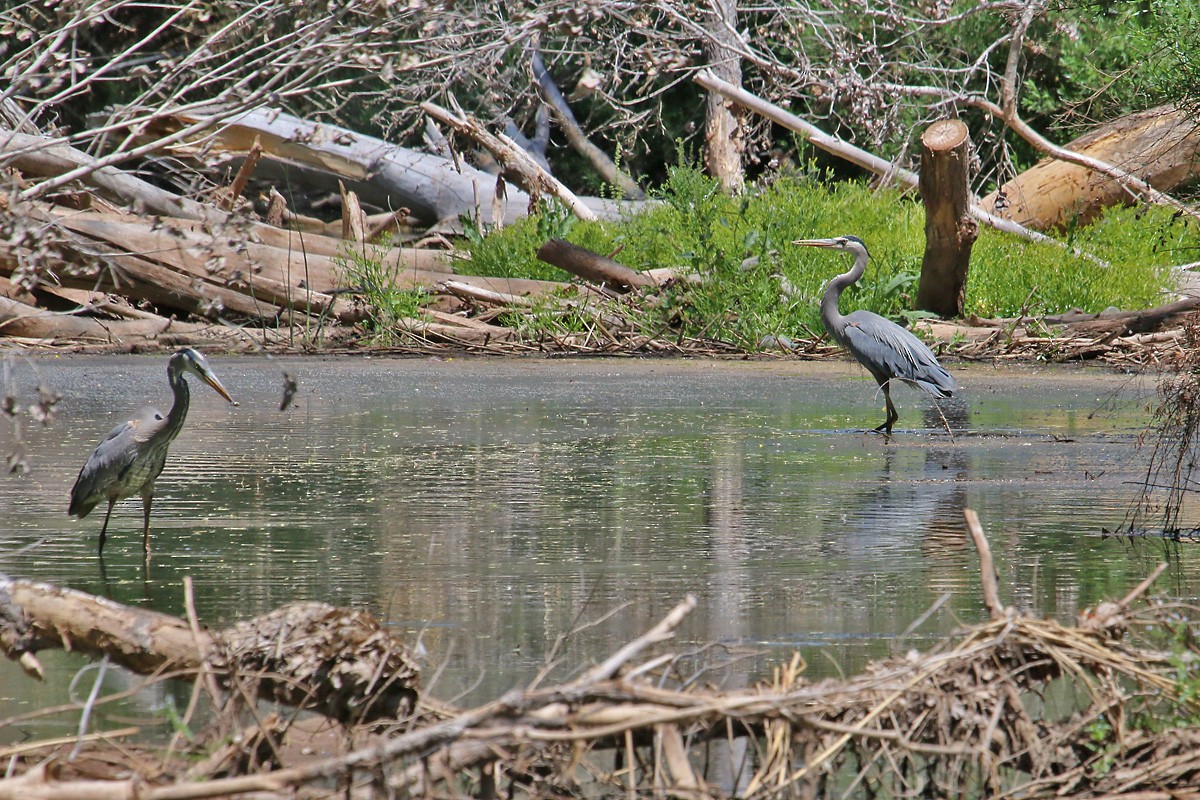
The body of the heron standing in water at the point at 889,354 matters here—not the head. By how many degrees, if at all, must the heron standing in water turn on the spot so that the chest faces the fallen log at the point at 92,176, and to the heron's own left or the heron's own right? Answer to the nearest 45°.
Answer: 0° — it already faces it

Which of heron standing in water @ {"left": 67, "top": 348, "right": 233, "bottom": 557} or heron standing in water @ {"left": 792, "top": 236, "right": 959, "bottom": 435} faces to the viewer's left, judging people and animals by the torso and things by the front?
heron standing in water @ {"left": 792, "top": 236, "right": 959, "bottom": 435}

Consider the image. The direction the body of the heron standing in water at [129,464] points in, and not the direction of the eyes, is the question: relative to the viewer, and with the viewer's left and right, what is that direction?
facing to the right of the viewer

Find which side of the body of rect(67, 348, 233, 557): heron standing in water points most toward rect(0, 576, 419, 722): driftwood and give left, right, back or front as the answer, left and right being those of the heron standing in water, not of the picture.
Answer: right

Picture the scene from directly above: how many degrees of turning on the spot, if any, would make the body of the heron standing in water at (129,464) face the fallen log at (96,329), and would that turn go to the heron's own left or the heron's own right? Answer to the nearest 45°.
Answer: approximately 90° to the heron's own left

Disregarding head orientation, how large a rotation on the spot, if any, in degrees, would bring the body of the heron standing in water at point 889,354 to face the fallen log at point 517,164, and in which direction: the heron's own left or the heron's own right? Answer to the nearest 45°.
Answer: approximately 45° to the heron's own right

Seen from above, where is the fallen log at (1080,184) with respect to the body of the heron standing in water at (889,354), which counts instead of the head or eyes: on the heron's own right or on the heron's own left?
on the heron's own right

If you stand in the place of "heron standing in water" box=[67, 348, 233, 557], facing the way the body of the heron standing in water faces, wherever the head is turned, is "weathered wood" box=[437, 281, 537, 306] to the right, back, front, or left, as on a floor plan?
left

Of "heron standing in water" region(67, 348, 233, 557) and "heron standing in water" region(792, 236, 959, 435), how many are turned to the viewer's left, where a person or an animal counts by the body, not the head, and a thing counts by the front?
1

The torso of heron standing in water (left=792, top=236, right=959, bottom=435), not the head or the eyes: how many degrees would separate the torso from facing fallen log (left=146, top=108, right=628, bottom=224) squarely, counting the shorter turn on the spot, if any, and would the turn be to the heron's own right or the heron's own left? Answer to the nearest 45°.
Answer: approximately 45° to the heron's own right

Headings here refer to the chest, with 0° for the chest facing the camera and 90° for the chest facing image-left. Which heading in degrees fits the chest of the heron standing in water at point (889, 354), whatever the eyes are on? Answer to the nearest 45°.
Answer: approximately 90°
